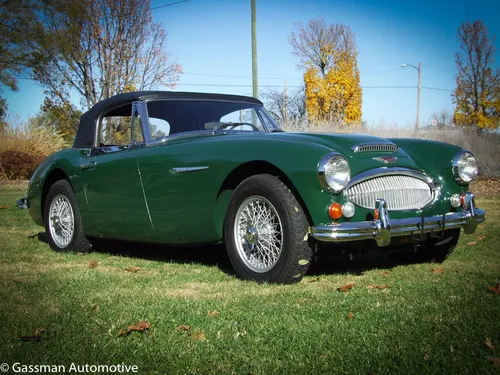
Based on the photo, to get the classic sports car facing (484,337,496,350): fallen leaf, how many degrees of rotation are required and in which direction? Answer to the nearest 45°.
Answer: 0° — it already faces it

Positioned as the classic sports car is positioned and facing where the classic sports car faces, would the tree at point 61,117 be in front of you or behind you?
behind

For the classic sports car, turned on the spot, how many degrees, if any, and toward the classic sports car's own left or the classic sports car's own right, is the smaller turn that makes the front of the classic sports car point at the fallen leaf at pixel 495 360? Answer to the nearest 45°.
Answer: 0° — it already faces it

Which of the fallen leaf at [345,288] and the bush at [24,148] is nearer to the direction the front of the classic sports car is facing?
the fallen leaf

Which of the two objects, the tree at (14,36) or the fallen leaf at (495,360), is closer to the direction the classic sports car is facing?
the fallen leaf

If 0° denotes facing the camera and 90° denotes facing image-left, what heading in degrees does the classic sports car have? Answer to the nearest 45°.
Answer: approximately 315°

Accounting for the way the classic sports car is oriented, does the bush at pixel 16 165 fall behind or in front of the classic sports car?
behind

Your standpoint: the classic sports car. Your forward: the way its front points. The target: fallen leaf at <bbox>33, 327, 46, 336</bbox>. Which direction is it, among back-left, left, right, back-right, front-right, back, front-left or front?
right

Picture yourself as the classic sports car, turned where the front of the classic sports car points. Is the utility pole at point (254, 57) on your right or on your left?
on your left

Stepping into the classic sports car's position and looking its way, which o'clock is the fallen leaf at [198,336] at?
The fallen leaf is roughly at 2 o'clock from the classic sports car.

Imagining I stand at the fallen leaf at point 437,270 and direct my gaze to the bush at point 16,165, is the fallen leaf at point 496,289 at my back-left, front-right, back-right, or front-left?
back-left

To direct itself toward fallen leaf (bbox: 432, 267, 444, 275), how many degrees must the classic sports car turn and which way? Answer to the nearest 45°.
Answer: approximately 45° to its left

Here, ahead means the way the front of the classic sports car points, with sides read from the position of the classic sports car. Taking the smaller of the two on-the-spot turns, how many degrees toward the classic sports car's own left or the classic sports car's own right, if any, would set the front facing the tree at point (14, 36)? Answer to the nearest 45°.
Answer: approximately 180°
